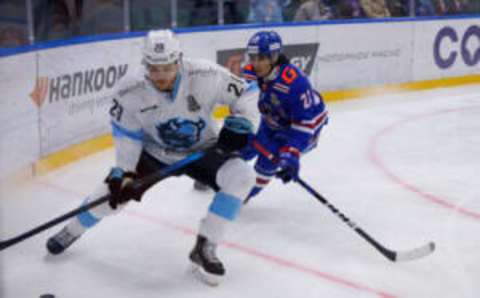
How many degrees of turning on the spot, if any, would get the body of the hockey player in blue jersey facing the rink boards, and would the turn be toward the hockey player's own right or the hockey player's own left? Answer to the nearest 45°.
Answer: approximately 135° to the hockey player's own right

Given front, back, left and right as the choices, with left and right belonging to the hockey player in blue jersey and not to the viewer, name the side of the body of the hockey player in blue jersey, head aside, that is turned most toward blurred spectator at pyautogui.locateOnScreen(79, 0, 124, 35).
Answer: right

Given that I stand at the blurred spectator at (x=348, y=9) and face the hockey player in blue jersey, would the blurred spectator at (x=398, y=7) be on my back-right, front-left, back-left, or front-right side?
back-left

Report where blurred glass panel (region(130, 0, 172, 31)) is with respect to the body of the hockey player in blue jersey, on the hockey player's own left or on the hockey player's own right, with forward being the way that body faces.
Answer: on the hockey player's own right

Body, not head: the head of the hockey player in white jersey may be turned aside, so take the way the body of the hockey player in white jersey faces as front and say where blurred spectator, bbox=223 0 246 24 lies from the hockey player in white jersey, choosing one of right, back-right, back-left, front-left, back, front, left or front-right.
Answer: back

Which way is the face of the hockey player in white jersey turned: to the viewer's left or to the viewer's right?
to the viewer's left

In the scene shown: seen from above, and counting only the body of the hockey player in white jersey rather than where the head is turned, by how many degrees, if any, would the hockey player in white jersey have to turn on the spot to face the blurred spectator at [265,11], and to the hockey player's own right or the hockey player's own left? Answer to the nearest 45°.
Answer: approximately 180°

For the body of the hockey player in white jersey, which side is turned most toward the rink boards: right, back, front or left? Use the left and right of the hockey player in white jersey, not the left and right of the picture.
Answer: back

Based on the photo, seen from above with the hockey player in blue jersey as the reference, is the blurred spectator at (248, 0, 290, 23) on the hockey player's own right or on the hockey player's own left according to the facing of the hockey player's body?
on the hockey player's own right

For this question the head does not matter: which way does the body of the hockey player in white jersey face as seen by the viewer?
toward the camera

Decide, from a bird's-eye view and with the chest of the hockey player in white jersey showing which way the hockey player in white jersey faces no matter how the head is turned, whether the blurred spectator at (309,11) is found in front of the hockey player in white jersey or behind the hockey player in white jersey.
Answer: behind

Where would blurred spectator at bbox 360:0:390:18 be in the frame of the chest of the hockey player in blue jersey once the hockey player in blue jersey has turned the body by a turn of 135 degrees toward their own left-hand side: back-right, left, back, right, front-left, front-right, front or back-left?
left

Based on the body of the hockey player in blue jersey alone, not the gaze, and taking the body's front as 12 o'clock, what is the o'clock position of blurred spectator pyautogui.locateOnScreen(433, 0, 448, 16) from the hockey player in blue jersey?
The blurred spectator is roughly at 5 o'clock from the hockey player in blue jersey.

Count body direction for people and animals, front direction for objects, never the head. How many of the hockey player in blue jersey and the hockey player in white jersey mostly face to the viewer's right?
0

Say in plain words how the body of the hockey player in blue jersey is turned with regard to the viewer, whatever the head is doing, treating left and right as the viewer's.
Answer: facing the viewer and to the left of the viewer

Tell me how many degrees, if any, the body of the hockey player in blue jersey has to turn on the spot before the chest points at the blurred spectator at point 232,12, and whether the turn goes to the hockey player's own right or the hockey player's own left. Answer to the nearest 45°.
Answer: approximately 135° to the hockey player's own right
